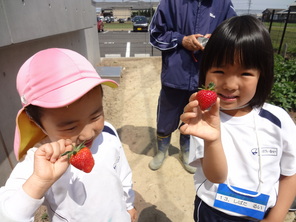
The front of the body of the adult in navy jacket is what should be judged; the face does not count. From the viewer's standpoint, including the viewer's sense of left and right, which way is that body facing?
facing the viewer

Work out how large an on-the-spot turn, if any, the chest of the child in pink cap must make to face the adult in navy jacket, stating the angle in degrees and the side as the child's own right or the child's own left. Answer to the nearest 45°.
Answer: approximately 90° to the child's own left

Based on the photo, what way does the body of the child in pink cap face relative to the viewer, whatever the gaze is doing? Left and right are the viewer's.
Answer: facing the viewer and to the right of the viewer

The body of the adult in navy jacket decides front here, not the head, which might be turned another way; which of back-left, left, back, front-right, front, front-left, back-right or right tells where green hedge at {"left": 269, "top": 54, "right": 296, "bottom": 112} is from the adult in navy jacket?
back-left

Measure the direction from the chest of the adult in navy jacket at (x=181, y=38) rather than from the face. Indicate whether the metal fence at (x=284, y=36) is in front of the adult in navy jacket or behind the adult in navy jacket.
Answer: behind

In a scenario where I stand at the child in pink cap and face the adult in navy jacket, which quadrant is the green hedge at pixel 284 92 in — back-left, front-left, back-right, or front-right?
front-right

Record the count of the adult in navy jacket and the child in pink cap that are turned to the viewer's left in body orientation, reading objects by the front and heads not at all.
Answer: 0

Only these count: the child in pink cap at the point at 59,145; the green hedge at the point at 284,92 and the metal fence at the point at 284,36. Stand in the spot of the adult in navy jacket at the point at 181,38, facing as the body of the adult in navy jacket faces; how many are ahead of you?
1

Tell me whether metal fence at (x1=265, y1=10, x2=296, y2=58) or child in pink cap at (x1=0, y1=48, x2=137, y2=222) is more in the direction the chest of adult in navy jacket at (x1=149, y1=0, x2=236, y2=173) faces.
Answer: the child in pink cap

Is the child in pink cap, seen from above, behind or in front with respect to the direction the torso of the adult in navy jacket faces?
in front

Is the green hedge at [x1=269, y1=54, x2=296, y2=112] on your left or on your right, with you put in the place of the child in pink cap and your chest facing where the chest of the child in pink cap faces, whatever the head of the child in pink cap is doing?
on your left
